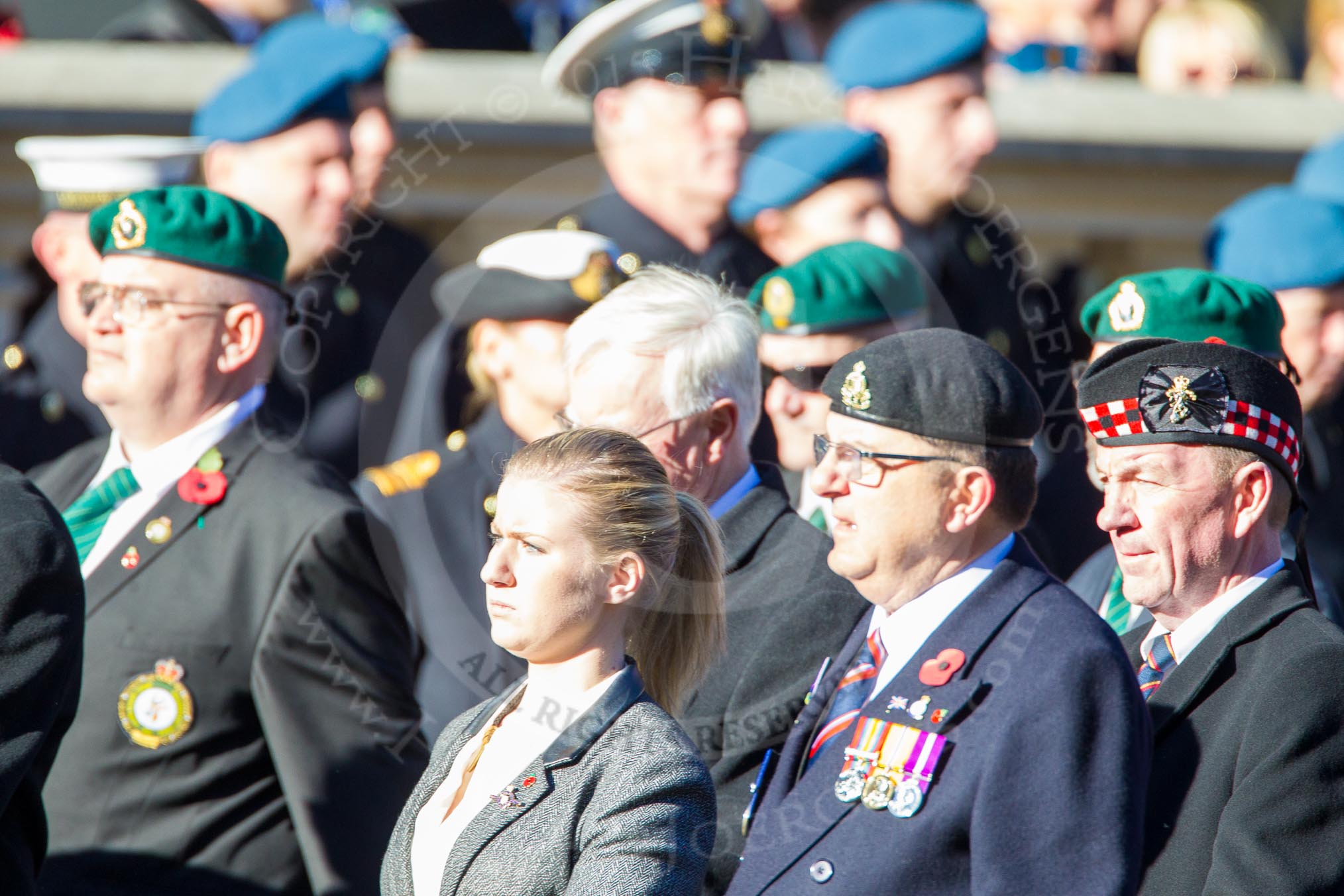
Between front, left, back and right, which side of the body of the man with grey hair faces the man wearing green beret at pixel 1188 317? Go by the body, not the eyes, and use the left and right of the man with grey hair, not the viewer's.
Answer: back

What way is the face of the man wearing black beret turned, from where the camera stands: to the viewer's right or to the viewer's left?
to the viewer's left

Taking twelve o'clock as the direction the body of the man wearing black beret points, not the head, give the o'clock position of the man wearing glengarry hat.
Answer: The man wearing glengarry hat is roughly at 7 o'clock from the man wearing black beret.

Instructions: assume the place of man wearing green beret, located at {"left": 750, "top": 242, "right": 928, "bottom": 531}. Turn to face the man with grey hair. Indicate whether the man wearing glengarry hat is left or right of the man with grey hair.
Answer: left

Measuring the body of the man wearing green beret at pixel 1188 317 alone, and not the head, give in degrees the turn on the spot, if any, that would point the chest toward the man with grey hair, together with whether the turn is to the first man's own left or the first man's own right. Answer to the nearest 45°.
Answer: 0° — they already face them

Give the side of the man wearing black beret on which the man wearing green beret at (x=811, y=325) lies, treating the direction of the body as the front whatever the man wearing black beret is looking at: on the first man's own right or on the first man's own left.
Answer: on the first man's own right

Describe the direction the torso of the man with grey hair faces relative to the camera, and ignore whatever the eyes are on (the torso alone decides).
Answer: to the viewer's left

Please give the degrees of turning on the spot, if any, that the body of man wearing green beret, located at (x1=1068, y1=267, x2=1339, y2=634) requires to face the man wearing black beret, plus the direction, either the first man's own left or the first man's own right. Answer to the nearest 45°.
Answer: approximately 45° to the first man's own left

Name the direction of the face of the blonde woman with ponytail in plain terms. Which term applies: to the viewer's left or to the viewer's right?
to the viewer's left
